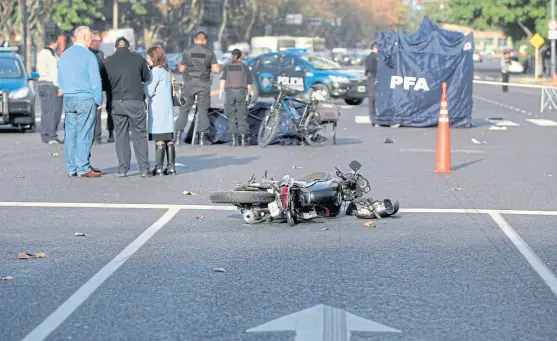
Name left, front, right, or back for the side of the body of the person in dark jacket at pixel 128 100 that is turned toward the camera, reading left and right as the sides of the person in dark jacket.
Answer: back

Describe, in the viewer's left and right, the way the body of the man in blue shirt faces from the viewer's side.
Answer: facing away from the viewer and to the right of the viewer

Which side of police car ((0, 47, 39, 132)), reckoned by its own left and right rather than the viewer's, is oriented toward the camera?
front

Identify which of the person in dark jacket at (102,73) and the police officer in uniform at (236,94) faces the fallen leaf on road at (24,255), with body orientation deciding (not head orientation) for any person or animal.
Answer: the person in dark jacket

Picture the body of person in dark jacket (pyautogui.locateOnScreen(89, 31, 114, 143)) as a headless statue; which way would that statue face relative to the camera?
toward the camera

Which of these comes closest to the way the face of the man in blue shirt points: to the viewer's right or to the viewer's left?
to the viewer's right

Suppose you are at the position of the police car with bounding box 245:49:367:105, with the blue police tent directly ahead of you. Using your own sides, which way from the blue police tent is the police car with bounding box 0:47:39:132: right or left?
right
